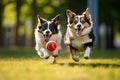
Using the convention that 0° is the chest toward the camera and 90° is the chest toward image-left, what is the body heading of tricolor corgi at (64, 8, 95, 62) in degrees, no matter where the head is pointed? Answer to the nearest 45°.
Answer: approximately 0°

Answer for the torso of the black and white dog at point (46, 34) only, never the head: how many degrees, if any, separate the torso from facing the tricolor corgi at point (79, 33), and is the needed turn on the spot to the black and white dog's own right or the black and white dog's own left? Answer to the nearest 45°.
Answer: approximately 90° to the black and white dog's own left

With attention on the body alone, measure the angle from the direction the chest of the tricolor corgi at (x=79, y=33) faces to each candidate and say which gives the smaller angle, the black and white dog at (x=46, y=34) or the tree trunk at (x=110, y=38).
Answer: the black and white dog

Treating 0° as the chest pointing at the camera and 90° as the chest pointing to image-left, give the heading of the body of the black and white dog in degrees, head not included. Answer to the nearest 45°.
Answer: approximately 0°

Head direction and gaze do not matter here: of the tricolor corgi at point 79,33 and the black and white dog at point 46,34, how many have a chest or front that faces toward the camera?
2

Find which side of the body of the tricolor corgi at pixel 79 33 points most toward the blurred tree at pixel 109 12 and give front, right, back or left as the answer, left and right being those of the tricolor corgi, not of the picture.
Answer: back

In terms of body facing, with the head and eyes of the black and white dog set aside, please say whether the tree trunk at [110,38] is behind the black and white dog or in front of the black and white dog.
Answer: behind

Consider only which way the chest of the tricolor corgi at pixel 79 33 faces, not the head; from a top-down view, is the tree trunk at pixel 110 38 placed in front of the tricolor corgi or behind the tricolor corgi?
behind

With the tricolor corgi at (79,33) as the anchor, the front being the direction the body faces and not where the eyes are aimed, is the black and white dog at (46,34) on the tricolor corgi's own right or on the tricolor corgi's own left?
on the tricolor corgi's own right

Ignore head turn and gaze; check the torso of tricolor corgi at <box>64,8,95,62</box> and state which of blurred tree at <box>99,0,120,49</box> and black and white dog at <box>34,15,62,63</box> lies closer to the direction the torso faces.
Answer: the black and white dog
